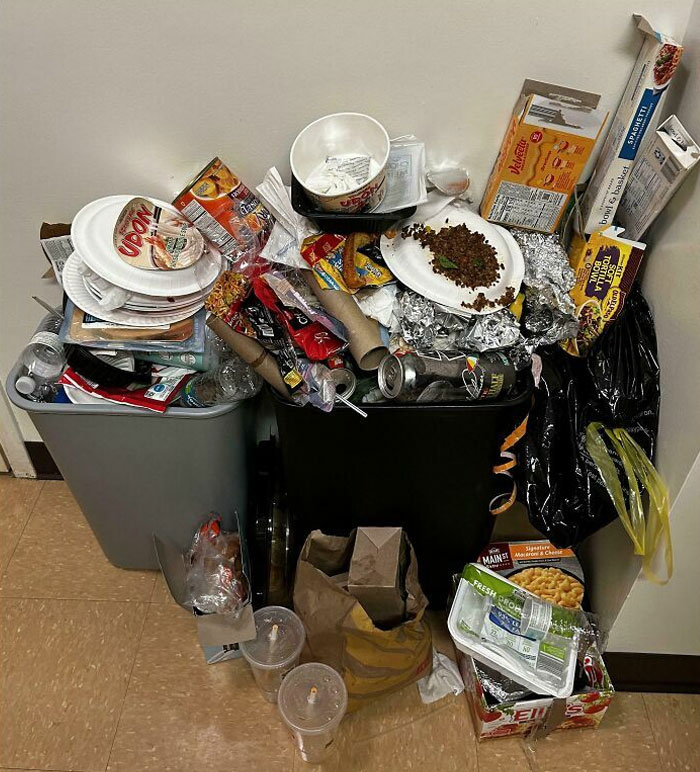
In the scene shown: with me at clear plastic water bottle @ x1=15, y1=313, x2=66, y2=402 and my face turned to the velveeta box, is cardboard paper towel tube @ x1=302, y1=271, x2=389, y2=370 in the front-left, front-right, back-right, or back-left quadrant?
front-right

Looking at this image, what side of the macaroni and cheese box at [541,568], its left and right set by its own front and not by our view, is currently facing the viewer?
front

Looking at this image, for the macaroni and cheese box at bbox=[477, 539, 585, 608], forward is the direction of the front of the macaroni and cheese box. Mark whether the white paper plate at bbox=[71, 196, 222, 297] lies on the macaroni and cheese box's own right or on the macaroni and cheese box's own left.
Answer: on the macaroni and cheese box's own right
